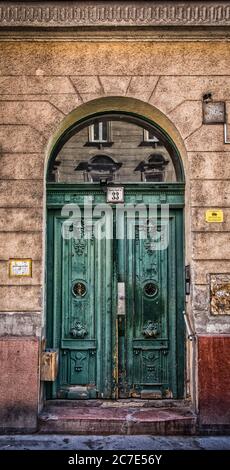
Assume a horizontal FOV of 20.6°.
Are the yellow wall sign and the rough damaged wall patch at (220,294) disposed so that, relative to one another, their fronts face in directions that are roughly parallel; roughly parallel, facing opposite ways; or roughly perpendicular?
roughly parallel

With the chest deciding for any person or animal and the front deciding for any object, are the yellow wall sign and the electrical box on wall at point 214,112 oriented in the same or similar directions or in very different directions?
same or similar directions

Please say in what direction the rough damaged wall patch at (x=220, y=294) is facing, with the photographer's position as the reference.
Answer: facing the viewer

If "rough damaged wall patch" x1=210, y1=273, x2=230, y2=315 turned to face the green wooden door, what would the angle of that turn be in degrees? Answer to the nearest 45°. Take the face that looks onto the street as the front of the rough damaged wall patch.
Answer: approximately 90° to its right

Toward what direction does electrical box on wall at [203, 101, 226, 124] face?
toward the camera

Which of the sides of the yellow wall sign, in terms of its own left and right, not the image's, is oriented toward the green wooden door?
right

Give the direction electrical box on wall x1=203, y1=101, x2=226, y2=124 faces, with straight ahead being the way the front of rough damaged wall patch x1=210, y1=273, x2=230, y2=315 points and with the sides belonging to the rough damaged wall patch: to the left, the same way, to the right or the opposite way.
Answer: the same way

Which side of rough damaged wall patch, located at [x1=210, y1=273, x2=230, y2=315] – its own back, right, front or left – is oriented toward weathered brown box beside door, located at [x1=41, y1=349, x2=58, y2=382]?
right

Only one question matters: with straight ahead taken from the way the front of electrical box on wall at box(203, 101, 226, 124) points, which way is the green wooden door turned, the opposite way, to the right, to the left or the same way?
the same way

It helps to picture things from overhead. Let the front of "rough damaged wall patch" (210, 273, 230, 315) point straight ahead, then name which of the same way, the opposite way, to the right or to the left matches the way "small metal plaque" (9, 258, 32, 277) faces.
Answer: the same way

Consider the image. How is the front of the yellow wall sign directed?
toward the camera

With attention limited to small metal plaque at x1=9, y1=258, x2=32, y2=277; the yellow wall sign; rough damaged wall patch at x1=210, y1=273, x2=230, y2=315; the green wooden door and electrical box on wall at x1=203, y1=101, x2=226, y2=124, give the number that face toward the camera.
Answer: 5
